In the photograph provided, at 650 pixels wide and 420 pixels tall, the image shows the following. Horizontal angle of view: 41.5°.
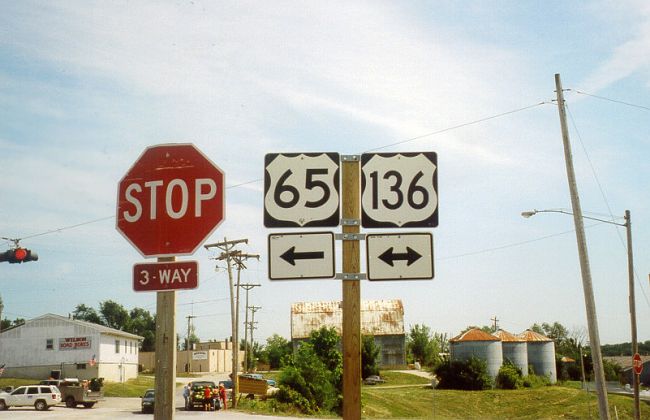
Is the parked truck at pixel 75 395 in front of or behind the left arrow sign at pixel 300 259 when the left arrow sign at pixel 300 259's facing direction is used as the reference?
behind

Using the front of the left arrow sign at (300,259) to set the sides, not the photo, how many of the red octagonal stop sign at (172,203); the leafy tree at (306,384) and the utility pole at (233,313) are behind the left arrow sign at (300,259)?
2

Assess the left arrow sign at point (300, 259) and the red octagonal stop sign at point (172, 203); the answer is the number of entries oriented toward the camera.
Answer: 2

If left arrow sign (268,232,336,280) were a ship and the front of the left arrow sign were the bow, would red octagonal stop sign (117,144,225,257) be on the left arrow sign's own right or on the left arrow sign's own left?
on the left arrow sign's own right

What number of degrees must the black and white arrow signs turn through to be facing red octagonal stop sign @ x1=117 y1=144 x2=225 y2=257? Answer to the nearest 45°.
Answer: approximately 45° to its right

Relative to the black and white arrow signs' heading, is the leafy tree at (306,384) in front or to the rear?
to the rear

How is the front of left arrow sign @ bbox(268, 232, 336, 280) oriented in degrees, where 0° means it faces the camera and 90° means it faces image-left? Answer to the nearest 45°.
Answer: approximately 0°
